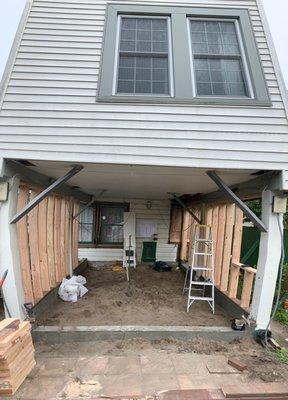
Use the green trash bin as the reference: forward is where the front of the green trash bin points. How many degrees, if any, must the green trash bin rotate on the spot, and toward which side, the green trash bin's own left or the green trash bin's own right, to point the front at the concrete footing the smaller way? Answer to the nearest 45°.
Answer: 0° — it already faces it

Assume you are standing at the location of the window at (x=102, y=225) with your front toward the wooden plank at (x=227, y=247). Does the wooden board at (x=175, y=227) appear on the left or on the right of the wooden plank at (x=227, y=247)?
left

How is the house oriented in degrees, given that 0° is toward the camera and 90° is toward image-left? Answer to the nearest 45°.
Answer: approximately 0°

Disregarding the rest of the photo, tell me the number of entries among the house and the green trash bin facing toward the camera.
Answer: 2
